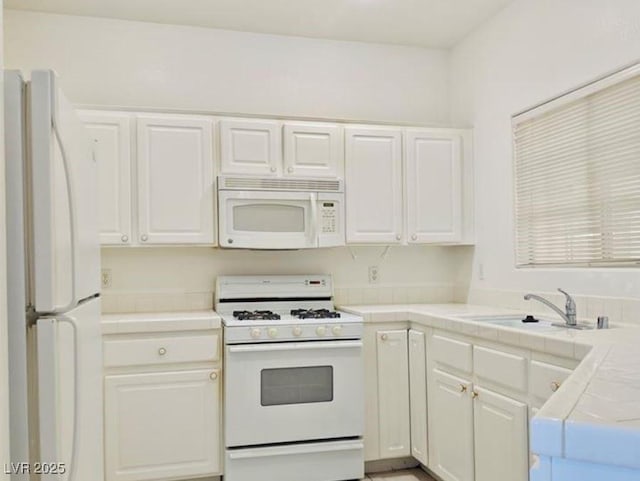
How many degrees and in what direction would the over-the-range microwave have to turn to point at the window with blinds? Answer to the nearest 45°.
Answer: approximately 45° to its left

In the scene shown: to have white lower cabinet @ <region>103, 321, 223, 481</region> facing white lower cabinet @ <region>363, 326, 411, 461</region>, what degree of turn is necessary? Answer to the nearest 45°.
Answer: approximately 90° to its left

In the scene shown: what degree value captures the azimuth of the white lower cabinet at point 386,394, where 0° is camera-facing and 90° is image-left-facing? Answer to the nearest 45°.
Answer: approximately 0°

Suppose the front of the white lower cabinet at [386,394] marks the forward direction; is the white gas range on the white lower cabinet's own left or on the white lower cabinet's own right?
on the white lower cabinet's own right

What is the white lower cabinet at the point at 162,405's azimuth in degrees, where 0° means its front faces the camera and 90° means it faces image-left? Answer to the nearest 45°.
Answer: approximately 0°
